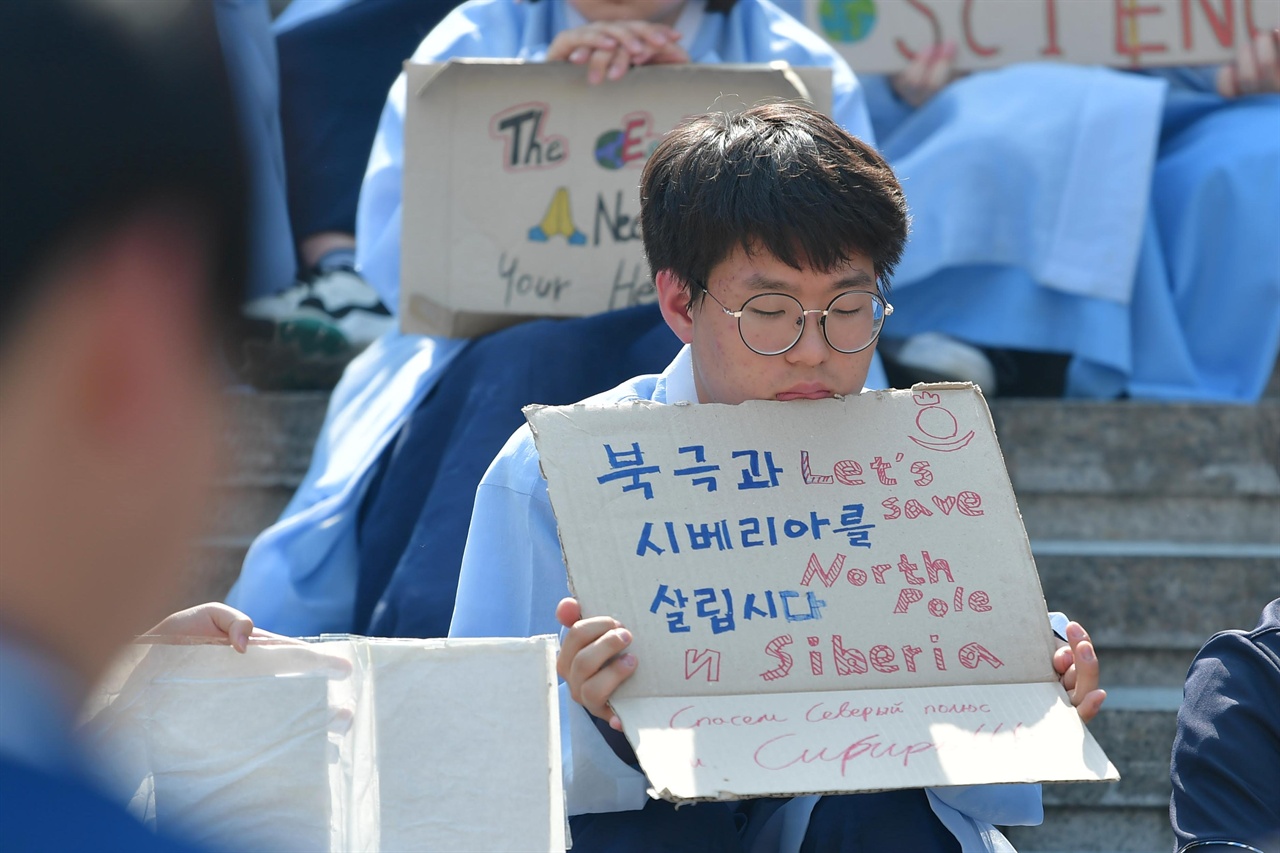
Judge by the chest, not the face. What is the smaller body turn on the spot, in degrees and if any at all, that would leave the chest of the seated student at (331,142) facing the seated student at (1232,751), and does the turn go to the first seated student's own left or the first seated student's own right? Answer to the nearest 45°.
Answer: approximately 45° to the first seated student's own left

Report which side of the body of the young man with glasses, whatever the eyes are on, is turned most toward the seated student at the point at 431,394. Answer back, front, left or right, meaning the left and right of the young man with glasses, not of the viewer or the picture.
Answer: back

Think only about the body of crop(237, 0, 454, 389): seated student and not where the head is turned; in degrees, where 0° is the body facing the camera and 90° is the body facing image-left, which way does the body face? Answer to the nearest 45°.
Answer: approximately 45°

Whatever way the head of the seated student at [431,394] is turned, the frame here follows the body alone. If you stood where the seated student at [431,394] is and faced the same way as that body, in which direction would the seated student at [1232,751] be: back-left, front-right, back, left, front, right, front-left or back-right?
front-left

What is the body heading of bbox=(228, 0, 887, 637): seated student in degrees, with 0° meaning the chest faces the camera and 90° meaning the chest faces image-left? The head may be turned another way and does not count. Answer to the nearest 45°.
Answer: approximately 0°

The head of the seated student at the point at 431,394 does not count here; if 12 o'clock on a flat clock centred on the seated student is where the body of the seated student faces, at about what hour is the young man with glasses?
The young man with glasses is roughly at 11 o'clock from the seated student.

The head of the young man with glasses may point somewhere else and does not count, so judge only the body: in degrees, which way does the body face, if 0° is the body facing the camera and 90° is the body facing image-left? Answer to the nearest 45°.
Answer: approximately 315°
